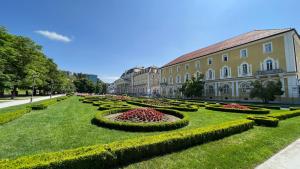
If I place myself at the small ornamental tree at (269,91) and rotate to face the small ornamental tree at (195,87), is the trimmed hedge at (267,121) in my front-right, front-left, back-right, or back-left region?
back-left

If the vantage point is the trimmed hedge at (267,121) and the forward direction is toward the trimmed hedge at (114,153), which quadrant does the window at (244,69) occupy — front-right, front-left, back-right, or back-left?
back-right

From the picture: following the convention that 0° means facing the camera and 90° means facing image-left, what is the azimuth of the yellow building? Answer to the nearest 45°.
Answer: approximately 45°

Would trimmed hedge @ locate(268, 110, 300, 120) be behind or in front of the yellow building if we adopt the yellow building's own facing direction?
in front

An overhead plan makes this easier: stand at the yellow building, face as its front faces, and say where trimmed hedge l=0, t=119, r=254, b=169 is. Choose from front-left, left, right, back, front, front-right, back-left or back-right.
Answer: front-left

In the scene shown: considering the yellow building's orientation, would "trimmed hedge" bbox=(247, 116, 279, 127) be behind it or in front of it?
in front
